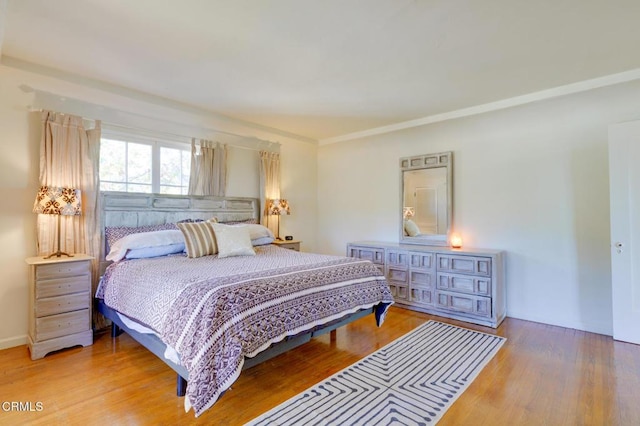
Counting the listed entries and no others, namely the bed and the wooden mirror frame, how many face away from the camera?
0

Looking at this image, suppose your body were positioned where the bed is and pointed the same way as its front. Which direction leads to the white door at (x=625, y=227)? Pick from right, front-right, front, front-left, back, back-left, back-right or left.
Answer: front-left

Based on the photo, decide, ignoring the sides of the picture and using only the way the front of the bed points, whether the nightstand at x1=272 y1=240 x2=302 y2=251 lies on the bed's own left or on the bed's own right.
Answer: on the bed's own left

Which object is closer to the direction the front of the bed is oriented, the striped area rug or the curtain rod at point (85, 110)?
the striped area rug

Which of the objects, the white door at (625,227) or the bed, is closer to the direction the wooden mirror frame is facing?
the bed

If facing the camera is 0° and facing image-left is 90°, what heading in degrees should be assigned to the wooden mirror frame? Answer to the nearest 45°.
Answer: approximately 45°

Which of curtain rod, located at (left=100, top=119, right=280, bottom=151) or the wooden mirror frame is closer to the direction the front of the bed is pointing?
the wooden mirror frame

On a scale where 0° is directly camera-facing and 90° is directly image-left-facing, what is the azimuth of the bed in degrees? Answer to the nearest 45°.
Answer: approximately 315°

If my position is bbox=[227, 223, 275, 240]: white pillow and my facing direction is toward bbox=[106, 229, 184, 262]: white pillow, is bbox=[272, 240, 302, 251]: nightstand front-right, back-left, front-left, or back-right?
back-right

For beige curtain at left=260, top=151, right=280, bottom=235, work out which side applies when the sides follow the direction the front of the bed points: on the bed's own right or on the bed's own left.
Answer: on the bed's own left

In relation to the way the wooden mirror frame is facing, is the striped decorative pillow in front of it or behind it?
in front

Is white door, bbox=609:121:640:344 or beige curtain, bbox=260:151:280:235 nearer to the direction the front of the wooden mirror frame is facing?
the beige curtain

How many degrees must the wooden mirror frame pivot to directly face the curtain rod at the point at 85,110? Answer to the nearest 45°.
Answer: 0° — it already faces it

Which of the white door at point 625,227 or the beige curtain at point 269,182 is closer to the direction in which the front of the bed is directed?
the white door

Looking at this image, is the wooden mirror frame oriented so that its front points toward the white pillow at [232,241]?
yes
